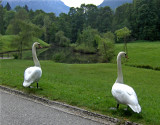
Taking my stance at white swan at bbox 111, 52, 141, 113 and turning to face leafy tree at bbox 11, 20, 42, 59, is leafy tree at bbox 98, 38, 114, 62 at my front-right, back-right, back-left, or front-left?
front-right

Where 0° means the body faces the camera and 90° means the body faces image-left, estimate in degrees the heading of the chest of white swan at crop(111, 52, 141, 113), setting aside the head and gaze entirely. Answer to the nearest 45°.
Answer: approximately 135°

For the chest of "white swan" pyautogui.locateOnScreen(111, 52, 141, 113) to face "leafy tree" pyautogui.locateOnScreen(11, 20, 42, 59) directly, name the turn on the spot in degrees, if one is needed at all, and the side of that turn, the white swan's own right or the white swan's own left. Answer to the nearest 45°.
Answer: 0° — it already faces it

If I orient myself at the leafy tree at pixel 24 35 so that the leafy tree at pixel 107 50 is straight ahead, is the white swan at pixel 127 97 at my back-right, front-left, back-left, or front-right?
front-right

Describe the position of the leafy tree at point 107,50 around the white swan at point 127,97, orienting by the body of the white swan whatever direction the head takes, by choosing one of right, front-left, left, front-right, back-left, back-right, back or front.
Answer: front-right
